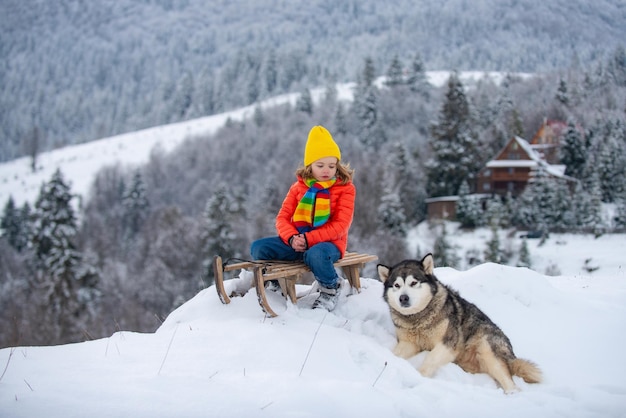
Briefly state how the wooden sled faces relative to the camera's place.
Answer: facing the viewer and to the left of the viewer

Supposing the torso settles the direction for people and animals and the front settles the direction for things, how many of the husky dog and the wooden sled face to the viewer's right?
0

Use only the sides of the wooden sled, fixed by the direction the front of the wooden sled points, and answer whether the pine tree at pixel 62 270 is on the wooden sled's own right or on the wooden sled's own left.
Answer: on the wooden sled's own right

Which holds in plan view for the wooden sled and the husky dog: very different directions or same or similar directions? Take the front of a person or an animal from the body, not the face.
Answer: same or similar directions

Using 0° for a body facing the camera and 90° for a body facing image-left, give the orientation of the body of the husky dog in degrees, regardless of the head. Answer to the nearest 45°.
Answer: approximately 45°

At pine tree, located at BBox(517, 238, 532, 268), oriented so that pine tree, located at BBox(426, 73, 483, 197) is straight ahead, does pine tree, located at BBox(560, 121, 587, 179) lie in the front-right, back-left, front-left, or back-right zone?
front-right

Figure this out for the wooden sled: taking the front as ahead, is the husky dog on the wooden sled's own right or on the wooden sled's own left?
on the wooden sled's own left

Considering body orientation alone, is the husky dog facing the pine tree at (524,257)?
no

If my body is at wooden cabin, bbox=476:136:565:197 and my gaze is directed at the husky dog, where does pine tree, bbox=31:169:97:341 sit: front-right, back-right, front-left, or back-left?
front-right

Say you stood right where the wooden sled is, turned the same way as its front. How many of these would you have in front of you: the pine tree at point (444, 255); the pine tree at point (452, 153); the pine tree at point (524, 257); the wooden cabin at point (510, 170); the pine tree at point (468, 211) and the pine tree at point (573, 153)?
0

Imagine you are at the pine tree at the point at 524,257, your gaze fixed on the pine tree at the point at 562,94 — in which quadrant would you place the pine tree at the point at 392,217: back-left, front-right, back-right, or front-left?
front-left

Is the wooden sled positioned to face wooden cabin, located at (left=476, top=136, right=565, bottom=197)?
no

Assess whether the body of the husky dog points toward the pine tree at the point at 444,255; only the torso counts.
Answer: no

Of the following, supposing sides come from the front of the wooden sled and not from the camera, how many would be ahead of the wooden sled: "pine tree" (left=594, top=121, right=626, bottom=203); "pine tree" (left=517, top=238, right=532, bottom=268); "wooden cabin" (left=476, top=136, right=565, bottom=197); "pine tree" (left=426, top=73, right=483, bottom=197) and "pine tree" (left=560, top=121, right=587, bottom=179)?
0
